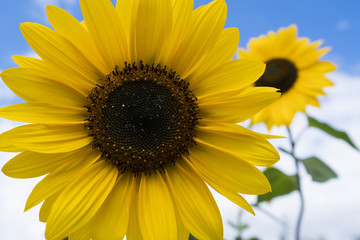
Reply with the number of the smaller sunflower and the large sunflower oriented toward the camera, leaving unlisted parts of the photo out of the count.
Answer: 2

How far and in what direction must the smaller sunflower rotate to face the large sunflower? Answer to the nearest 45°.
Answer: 0° — it already faces it

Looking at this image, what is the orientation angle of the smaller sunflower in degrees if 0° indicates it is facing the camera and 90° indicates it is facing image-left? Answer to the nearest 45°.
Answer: approximately 0°

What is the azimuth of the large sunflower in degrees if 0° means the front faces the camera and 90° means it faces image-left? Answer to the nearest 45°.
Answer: approximately 0°

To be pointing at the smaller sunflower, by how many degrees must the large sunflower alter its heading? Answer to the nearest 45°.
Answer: approximately 135° to its left
